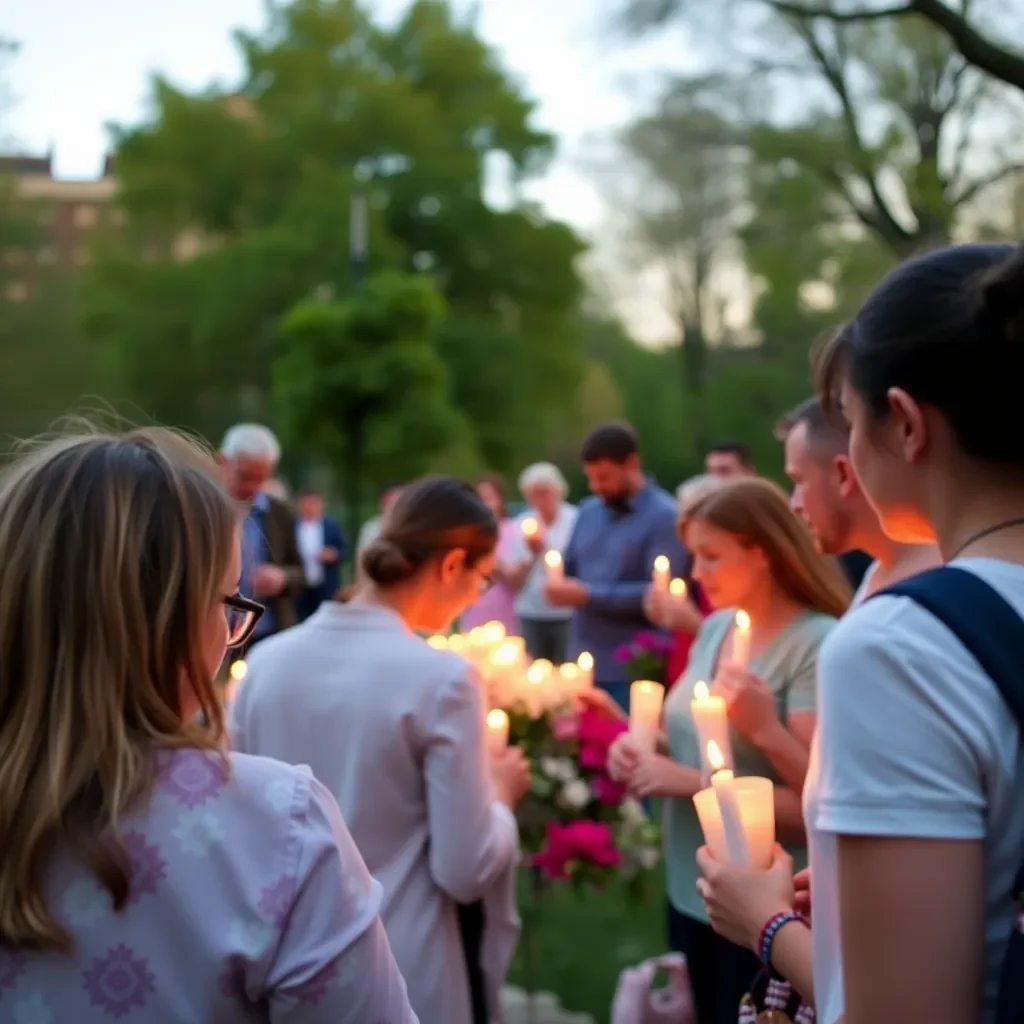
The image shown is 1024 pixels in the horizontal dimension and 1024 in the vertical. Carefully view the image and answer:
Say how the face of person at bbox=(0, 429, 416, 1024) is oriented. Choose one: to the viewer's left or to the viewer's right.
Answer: to the viewer's right

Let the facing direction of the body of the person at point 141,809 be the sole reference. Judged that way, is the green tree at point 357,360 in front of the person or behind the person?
in front

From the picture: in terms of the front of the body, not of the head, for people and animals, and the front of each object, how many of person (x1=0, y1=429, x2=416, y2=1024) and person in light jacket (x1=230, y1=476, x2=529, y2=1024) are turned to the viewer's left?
0

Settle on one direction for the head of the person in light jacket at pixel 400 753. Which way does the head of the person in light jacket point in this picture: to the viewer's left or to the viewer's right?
to the viewer's right

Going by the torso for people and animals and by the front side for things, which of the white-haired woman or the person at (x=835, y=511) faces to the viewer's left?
the person

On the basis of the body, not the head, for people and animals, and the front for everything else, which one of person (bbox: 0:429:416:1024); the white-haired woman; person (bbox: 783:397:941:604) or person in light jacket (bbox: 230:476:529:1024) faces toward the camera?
the white-haired woman

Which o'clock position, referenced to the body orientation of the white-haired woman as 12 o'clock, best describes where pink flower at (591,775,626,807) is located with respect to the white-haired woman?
The pink flower is roughly at 12 o'clock from the white-haired woman.

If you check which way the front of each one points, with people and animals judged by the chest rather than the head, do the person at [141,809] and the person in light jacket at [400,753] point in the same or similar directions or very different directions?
same or similar directions

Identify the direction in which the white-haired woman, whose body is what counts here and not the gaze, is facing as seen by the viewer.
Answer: toward the camera

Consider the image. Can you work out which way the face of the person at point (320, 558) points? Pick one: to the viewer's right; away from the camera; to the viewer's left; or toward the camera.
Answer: toward the camera

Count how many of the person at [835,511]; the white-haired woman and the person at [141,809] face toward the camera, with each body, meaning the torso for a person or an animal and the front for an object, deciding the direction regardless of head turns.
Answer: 1

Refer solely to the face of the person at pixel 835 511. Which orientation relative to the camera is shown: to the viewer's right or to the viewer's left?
to the viewer's left

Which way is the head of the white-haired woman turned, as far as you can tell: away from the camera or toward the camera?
toward the camera

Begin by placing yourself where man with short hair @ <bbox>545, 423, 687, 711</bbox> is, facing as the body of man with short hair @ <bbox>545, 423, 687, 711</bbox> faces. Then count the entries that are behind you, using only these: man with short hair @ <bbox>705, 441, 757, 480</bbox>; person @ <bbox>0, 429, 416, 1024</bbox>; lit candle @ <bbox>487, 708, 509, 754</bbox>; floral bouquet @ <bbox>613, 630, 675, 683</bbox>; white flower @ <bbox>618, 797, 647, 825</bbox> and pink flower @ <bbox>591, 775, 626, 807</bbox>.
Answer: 1

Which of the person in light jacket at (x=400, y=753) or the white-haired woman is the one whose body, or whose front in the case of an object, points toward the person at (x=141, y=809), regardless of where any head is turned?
the white-haired woman

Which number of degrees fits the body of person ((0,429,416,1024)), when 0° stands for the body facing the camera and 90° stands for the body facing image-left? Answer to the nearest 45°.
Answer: approximately 225°

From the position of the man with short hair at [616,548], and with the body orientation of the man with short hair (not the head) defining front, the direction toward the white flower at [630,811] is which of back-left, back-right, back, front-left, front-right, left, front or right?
front-left
